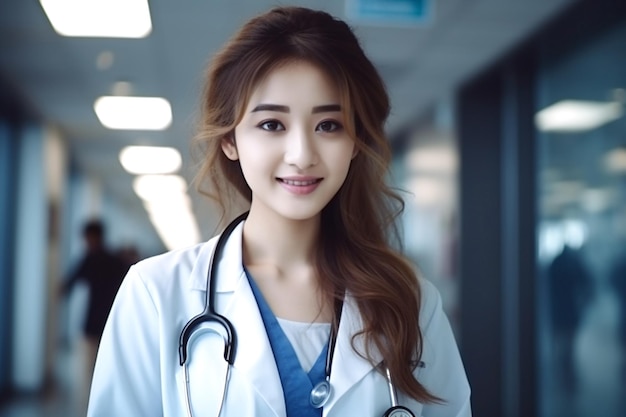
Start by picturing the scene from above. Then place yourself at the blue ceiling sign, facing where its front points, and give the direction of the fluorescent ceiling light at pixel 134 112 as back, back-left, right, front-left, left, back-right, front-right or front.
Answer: back-right

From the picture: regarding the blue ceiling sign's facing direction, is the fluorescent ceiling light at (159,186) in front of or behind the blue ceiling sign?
behind

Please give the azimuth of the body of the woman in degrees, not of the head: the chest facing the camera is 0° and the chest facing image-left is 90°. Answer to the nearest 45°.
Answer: approximately 0°

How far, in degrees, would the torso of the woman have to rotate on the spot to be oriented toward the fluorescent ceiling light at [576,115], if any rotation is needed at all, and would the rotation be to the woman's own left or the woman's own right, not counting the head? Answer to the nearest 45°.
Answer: approximately 135° to the woman's own left

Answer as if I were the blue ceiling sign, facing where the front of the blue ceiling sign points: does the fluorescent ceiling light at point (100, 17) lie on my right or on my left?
on my right

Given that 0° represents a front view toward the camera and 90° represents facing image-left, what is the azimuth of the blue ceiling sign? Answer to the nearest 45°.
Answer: approximately 0°

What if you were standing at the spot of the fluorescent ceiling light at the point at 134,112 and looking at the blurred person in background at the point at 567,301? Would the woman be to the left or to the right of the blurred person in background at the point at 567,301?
right

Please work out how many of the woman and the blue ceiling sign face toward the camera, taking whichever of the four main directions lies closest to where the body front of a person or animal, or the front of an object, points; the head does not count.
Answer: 2
